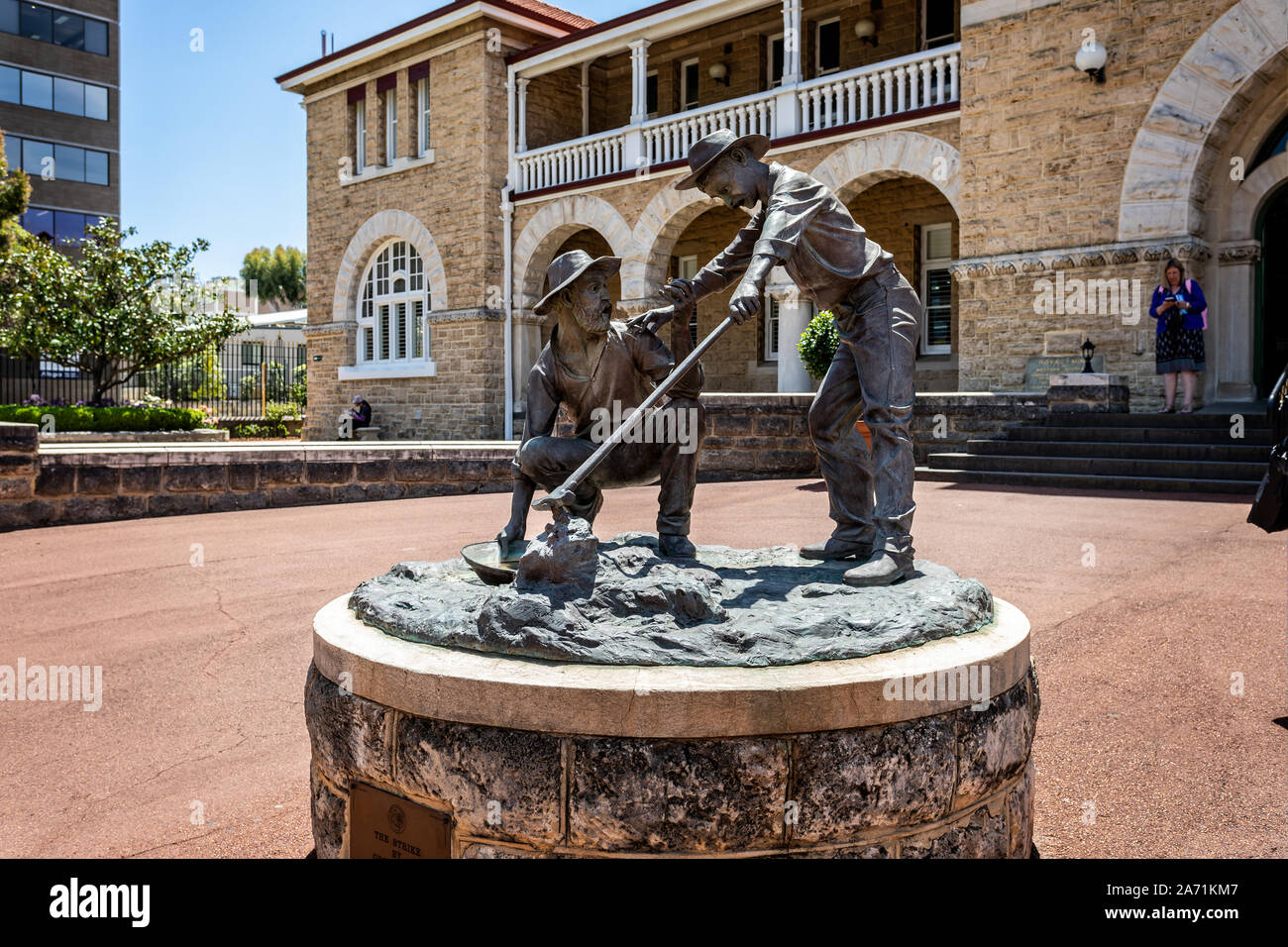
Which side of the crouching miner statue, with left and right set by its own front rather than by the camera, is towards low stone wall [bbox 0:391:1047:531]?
back

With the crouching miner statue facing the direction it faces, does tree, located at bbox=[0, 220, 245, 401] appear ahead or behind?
behind

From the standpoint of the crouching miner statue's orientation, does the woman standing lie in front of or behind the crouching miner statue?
behind

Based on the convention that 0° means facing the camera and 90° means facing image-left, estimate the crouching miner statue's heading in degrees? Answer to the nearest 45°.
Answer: approximately 0°

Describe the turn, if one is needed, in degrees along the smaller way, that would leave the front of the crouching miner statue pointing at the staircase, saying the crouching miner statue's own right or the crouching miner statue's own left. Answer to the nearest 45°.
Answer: approximately 135° to the crouching miner statue's own left

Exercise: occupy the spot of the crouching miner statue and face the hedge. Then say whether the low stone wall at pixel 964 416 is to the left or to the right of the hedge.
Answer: right

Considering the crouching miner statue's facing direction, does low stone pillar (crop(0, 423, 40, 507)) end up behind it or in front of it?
behind

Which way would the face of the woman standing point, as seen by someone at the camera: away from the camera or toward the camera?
toward the camera

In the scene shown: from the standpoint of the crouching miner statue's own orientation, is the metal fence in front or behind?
behind

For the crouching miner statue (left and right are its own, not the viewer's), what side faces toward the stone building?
back

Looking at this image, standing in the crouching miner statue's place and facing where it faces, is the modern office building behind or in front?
behind

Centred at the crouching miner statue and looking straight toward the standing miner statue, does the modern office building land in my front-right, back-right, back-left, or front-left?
back-left

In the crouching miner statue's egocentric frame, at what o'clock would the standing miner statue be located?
The standing miner statue is roughly at 9 o'clock from the crouching miner statue.
